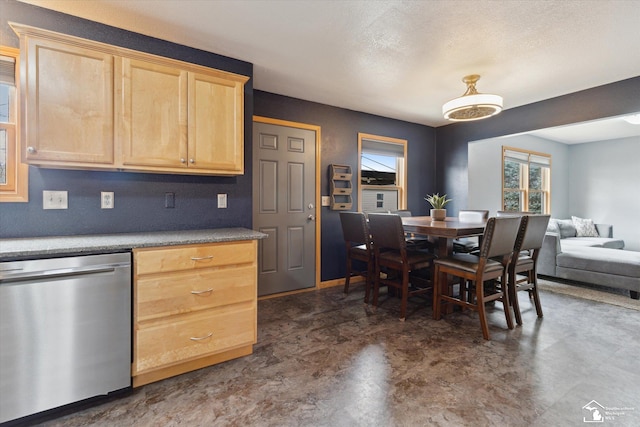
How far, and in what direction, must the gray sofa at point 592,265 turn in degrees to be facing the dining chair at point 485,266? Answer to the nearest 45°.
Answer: approximately 45° to its right

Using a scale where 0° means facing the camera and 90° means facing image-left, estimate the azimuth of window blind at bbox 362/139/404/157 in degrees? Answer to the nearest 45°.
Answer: approximately 315°

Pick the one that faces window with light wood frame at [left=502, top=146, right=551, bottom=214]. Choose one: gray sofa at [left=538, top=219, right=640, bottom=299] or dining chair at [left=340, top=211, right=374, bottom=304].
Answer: the dining chair

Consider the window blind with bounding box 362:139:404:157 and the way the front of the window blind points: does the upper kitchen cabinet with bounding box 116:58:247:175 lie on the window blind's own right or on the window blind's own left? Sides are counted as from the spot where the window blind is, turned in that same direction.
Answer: on the window blind's own right

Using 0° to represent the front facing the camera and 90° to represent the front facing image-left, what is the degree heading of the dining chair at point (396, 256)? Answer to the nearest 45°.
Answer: approximately 225°

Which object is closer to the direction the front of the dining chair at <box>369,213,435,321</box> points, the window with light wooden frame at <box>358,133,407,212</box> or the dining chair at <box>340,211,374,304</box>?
the window with light wooden frame

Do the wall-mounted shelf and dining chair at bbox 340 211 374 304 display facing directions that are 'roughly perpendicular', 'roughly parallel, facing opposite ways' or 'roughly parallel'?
roughly perpendicular

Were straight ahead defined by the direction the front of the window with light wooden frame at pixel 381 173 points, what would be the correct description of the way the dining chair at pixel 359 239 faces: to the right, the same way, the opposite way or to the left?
to the left

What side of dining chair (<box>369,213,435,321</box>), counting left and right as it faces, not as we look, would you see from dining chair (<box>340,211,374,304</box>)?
left
